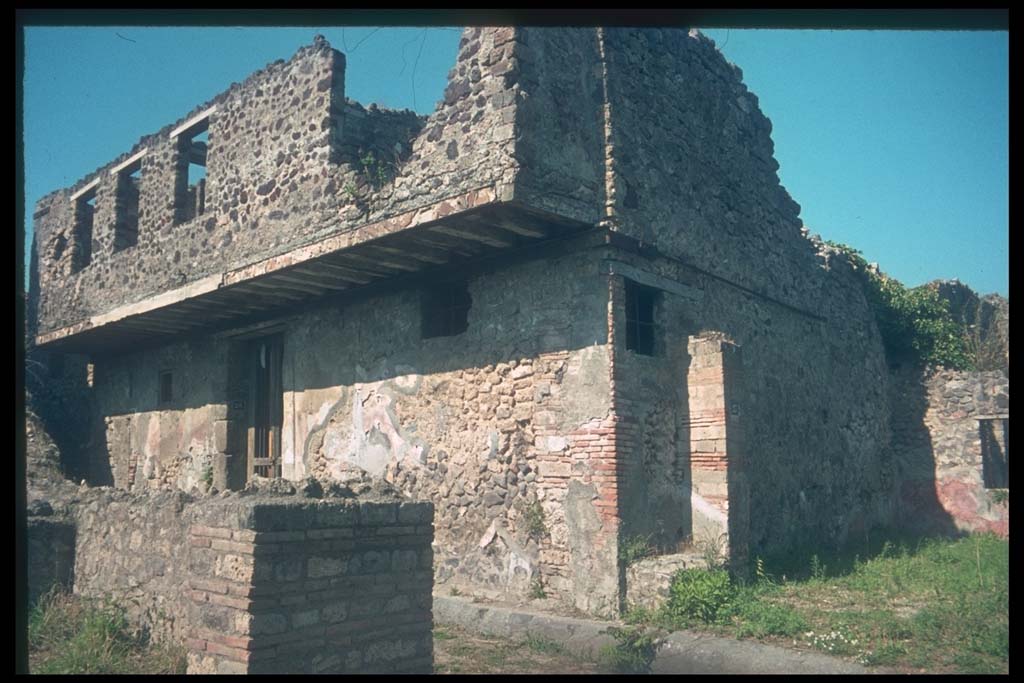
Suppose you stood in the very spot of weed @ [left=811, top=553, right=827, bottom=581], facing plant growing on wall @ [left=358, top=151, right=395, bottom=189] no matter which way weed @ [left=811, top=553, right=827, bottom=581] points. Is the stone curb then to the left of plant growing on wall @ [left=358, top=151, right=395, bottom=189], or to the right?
left

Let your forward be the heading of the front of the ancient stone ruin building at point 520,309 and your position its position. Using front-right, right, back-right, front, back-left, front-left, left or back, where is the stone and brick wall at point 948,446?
back

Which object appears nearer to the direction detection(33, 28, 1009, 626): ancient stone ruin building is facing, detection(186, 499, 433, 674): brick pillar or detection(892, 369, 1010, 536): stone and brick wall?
the brick pillar

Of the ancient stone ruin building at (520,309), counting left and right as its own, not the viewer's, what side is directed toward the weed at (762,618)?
left

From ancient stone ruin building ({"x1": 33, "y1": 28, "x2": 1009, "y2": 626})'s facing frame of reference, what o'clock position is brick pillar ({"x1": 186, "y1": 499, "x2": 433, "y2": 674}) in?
The brick pillar is roughly at 11 o'clock from the ancient stone ruin building.

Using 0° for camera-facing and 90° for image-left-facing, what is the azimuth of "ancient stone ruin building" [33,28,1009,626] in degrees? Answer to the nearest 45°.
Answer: approximately 45°

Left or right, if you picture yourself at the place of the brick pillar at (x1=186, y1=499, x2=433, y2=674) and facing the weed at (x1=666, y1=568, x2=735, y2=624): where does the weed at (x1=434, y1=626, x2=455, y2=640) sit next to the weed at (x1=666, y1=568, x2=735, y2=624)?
left
